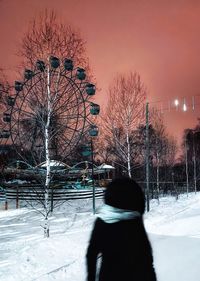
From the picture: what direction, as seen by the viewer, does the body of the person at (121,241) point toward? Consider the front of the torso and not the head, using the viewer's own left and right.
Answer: facing away from the viewer

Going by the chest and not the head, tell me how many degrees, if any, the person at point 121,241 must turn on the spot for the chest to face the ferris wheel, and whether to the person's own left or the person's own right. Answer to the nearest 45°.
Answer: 0° — they already face it
